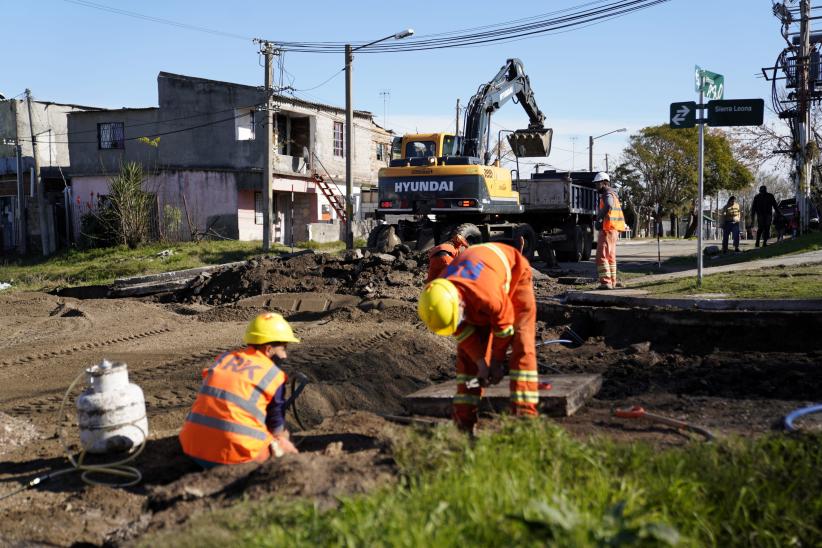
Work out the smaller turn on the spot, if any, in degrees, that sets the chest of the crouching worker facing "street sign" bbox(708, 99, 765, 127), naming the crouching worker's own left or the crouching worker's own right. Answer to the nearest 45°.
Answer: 0° — they already face it

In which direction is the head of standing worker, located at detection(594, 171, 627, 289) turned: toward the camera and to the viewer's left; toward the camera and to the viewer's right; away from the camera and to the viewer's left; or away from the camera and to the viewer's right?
toward the camera and to the viewer's left

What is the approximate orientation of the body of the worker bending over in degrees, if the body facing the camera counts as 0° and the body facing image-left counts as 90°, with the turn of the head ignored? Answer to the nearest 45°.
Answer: approximately 45°

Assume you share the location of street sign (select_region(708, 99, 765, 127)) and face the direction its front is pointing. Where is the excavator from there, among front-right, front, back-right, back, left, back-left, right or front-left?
back-right

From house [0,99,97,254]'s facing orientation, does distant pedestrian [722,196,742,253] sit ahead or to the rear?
ahead

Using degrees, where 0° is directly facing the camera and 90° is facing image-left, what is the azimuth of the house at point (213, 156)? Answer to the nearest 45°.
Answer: approximately 315°

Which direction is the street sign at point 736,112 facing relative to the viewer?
toward the camera

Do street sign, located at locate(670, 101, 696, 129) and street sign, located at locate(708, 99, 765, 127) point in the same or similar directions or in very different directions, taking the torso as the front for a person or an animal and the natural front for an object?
same or similar directions

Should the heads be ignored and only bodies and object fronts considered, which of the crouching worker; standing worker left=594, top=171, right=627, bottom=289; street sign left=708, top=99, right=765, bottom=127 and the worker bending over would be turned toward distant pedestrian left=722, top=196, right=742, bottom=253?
the crouching worker

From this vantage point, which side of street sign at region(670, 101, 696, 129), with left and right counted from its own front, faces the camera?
front

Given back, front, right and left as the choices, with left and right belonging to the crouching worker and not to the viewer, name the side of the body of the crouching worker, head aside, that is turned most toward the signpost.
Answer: front

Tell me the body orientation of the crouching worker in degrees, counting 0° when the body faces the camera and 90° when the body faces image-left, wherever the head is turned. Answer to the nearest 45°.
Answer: approximately 225°

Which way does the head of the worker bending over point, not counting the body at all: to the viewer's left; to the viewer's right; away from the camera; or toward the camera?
to the viewer's left
